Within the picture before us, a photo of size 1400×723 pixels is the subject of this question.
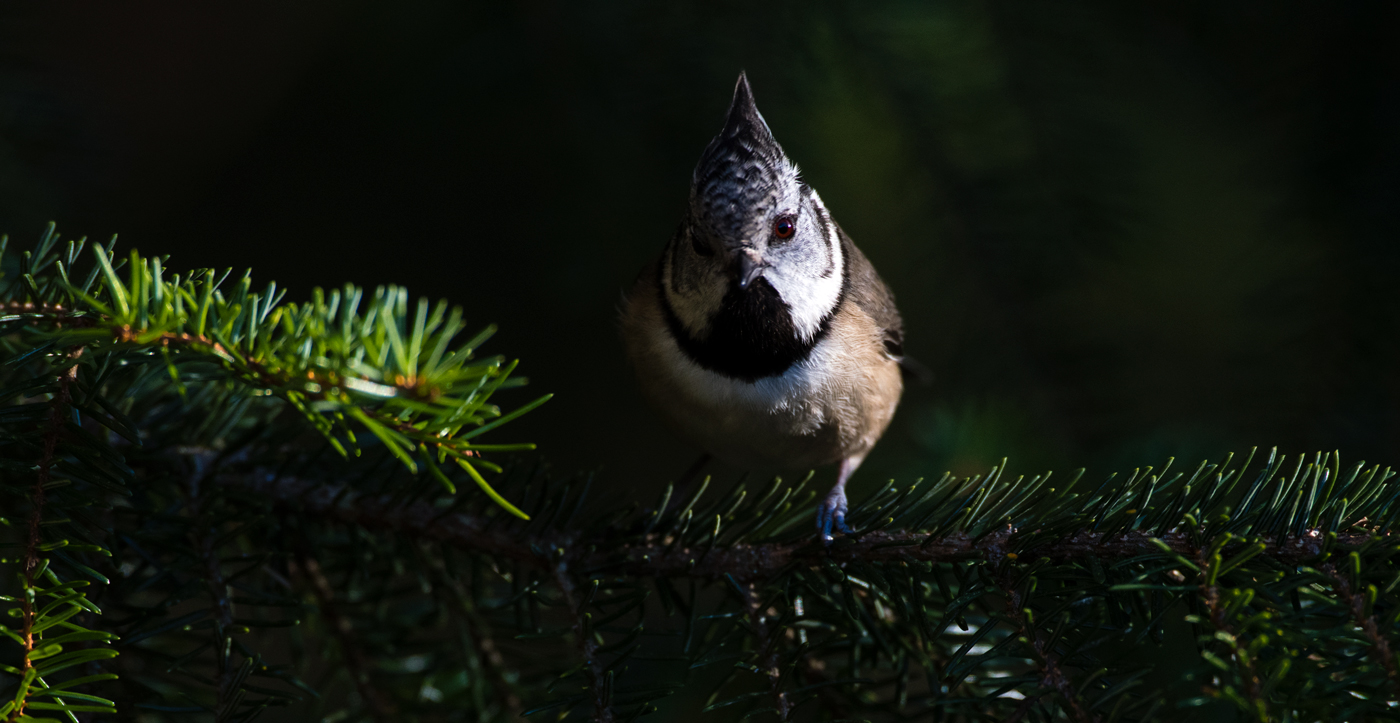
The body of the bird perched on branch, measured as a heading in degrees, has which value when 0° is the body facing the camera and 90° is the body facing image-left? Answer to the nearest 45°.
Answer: approximately 0°
